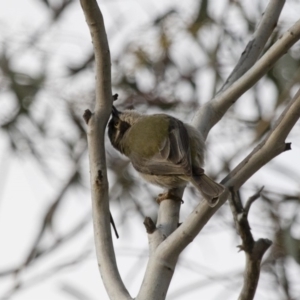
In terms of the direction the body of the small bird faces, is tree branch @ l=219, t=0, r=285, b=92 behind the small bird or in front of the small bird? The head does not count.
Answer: behind

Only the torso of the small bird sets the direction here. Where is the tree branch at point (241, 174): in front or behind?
behind

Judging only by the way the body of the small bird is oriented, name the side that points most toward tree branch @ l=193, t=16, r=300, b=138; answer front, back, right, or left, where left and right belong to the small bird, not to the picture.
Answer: back

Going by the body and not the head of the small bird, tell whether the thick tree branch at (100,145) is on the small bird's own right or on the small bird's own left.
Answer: on the small bird's own left

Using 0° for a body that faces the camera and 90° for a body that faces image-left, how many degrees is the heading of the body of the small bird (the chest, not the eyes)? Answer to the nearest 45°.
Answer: approximately 135°
